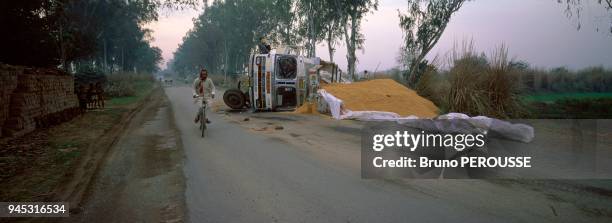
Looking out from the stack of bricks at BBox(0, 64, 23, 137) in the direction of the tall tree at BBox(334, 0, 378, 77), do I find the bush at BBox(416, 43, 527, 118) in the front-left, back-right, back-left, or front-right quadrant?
front-right

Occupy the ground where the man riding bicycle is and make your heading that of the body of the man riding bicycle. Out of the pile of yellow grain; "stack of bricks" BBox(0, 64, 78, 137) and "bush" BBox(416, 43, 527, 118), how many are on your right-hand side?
1

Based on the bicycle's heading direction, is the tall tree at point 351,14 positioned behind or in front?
behind

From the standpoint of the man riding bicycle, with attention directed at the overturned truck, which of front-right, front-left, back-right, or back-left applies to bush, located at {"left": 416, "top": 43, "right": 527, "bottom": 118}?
front-right

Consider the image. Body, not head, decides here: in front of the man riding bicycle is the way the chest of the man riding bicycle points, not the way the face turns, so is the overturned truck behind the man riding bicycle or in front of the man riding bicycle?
behind

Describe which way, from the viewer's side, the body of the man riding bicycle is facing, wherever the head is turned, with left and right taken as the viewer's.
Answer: facing the viewer

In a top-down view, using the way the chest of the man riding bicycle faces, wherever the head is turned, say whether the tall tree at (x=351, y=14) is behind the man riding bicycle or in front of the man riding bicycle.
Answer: behind

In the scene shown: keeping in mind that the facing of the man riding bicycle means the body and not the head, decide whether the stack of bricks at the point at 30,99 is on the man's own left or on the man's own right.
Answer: on the man's own right

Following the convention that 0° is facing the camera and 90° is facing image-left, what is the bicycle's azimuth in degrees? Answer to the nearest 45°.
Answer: approximately 0°

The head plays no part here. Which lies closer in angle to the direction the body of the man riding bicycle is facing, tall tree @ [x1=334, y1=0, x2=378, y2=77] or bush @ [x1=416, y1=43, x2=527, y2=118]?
the bush

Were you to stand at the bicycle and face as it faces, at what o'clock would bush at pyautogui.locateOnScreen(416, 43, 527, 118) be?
The bush is roughly at 9 o'clock from the bicycle.

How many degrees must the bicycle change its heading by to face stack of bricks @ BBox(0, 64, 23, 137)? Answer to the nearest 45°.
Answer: approximately 90° to its right
